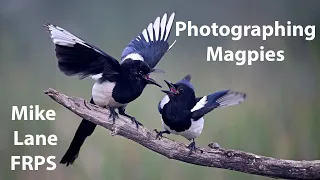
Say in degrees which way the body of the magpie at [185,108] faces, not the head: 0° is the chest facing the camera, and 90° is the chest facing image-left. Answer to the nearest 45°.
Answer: approximately 45°

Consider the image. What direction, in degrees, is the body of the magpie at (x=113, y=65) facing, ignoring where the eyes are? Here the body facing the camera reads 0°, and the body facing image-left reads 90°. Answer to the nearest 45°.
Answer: approximately 315°
